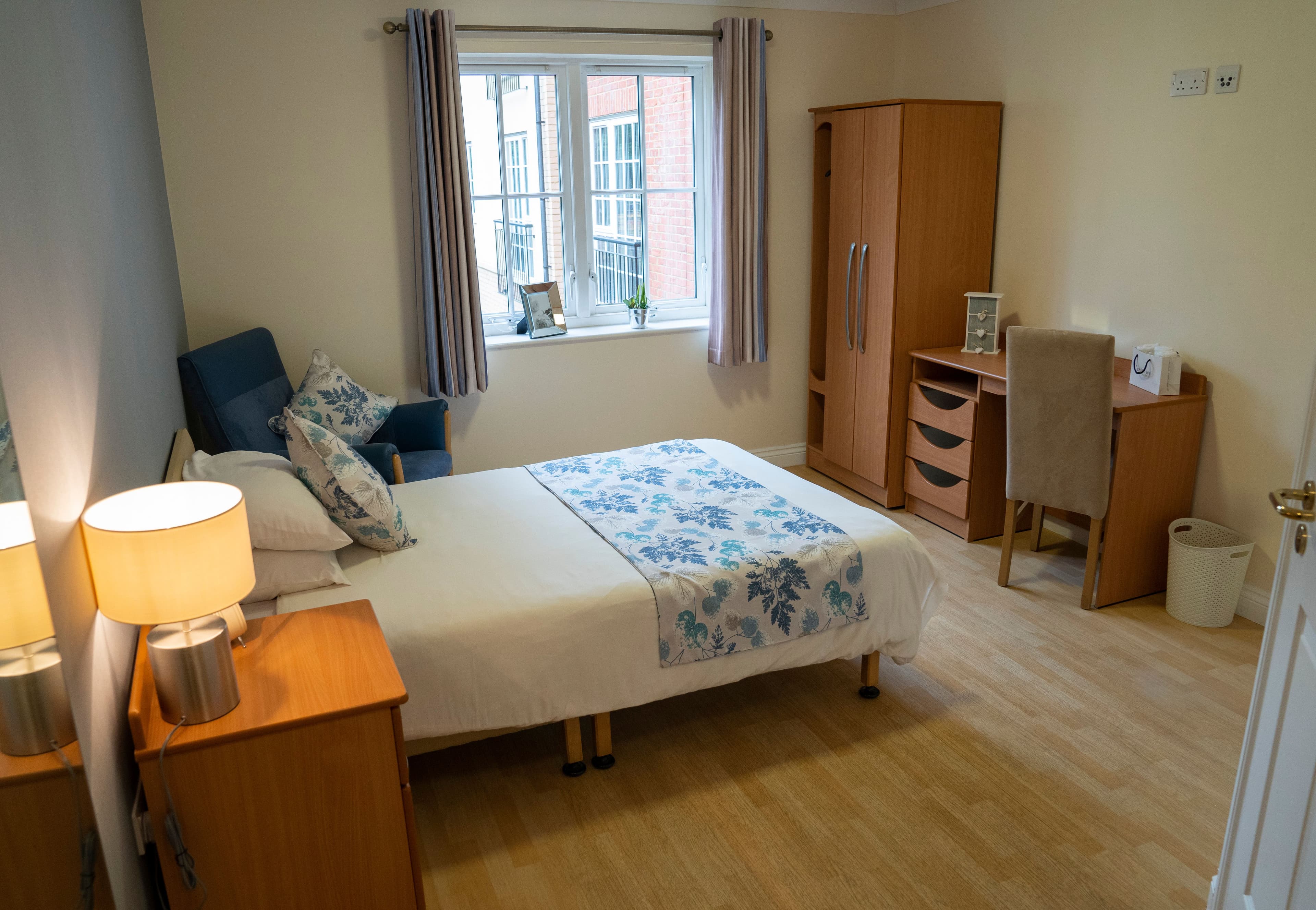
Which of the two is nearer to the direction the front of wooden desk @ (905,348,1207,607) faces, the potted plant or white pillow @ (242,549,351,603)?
the white pillow

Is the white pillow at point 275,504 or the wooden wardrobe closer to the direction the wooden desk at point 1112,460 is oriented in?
the white pillow

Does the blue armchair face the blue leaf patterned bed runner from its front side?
yes

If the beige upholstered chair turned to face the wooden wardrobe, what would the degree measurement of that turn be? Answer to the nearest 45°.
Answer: approximately 90° to its left

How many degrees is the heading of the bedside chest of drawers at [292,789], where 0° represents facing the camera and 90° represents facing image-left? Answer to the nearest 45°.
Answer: approximately 270°

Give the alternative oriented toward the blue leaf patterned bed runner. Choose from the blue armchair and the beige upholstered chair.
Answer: the blue armchair

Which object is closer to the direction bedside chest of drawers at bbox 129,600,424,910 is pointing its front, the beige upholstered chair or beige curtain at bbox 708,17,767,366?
the beige upholstered chair

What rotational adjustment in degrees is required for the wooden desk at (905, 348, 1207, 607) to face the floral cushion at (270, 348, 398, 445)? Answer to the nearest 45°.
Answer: approximately 45° to its right

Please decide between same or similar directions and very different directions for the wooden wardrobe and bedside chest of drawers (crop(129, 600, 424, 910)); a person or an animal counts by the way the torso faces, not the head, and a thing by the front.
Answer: very different directions

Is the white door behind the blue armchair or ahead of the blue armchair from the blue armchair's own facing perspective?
ahead

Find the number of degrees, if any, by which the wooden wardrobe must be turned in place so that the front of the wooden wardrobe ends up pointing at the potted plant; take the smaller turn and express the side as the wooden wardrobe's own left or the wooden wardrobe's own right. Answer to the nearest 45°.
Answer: approximately 45° to the wooden wardrobe's own right

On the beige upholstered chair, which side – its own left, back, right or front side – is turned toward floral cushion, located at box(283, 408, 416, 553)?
back

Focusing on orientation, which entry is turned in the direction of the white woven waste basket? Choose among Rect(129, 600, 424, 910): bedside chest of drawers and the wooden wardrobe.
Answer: the bedside chest of drawers
